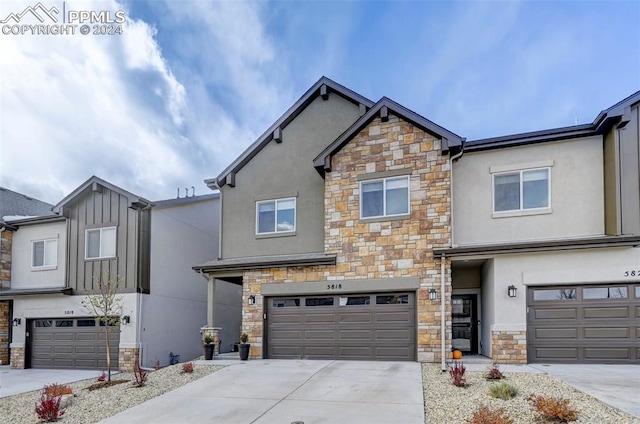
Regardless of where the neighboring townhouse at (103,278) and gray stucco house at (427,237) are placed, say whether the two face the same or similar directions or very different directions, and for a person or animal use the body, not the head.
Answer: same or similar directions

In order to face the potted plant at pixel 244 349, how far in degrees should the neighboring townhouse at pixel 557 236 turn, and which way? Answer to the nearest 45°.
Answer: approximately 90° to its right

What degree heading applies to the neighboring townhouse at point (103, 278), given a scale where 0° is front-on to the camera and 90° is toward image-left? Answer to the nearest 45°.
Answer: approximately 45°

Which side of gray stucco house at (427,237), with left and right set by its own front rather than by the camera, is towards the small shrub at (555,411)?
front

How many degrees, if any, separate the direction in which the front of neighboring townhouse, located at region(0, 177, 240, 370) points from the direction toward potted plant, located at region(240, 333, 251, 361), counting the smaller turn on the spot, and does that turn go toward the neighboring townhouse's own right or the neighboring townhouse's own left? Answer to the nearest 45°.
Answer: approximately 90° to the neighboring townhouse's own left

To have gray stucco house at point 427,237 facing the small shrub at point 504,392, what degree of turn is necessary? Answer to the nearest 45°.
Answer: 0° — it already faces it

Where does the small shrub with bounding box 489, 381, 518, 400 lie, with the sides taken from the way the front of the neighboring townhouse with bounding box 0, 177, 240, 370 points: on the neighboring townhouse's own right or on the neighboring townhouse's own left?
on the neighboring townhouse's own left

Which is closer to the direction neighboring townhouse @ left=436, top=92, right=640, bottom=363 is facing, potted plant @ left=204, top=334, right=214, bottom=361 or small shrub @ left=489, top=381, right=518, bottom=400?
the small shrub

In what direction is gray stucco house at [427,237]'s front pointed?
toward the camera

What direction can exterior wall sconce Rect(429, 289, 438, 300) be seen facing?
toward the camera

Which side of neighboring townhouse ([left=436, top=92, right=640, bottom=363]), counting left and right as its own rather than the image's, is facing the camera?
front

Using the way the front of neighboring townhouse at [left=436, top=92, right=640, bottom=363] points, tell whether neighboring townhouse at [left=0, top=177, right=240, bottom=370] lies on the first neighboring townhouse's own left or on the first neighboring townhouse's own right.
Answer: on the first neighboring townhouse's own right

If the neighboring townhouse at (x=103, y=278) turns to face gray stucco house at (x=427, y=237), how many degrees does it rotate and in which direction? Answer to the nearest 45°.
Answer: approximately 90° to its left

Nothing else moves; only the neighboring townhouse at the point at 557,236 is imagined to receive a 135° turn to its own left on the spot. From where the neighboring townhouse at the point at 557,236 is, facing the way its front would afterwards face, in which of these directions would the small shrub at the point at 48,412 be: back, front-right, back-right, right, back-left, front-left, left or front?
back
